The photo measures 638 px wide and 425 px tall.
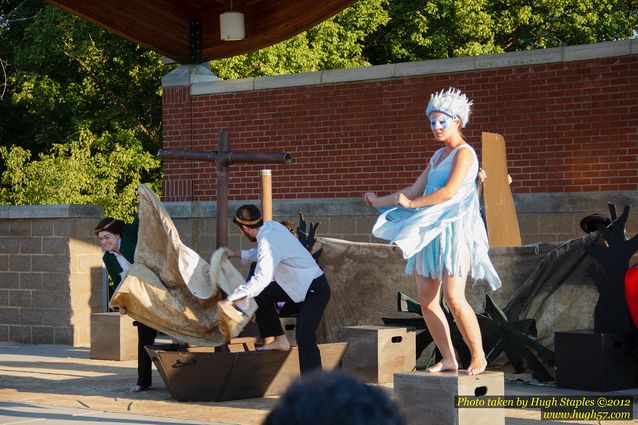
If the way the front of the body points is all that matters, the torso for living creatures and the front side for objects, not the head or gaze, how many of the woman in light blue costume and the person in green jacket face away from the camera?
0

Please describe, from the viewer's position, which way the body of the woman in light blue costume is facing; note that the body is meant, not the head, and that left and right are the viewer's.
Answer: facing the viewer and to the left of the viewer

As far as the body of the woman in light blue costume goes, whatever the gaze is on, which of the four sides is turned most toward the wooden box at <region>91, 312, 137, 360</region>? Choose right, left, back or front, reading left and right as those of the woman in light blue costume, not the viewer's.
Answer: right

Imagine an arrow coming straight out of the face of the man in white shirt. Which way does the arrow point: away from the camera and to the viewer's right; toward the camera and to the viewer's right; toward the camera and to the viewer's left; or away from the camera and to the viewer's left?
away from the camera and to the viewer's left

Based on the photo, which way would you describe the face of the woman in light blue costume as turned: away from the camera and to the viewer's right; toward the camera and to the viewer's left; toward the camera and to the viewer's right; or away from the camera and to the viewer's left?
toward the camera and to the viewer's left

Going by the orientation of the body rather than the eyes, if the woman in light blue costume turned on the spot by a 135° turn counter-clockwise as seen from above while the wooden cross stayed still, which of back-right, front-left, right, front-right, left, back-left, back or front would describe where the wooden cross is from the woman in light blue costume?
back-left

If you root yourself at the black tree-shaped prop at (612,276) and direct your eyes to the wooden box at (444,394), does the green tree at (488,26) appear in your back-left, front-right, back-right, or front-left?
back-right

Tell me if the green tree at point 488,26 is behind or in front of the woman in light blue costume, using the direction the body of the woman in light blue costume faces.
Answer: behind
